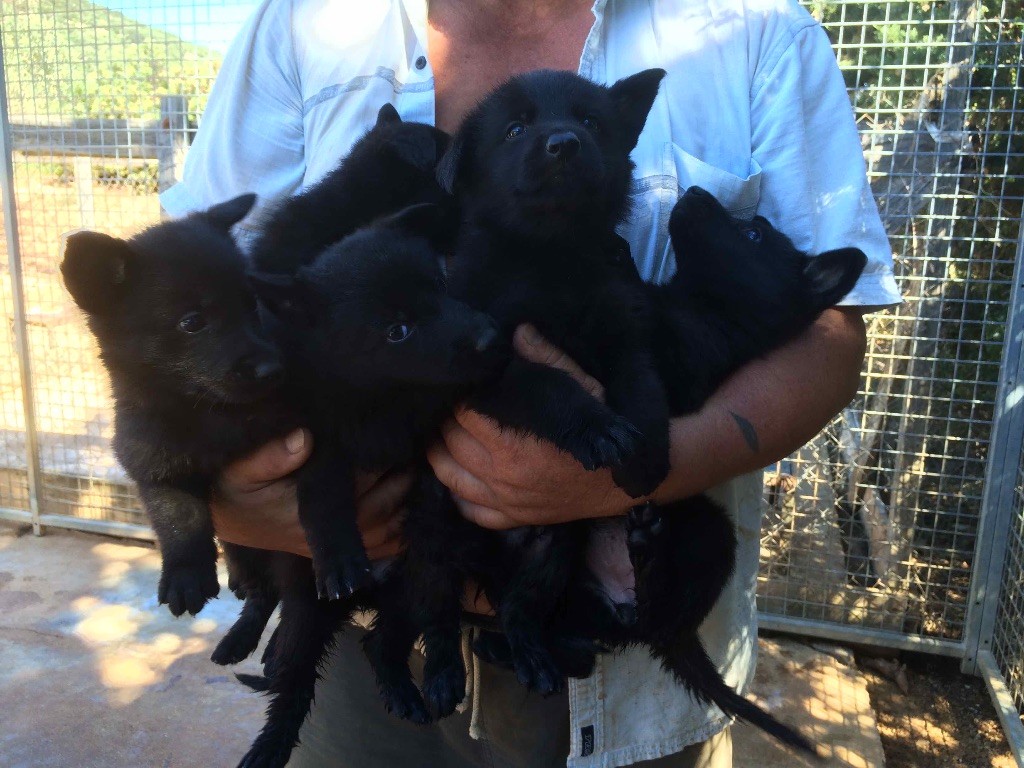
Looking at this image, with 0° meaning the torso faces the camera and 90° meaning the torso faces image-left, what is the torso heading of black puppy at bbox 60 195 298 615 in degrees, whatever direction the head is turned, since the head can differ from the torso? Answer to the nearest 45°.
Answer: approximately 315°

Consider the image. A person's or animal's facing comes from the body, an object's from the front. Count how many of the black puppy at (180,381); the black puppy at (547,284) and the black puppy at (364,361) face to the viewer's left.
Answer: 0

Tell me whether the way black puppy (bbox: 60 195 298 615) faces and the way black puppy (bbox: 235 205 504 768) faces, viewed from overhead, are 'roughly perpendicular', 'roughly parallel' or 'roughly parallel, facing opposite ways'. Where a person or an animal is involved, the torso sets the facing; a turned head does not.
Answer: roughly parallel

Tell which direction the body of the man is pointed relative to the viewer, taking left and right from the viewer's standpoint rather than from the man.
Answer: facing the viewer

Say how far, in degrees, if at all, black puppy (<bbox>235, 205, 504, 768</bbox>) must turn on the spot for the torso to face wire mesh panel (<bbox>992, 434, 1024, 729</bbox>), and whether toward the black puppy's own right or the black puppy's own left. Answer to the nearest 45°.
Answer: approximately 90° to the black puppy's own left

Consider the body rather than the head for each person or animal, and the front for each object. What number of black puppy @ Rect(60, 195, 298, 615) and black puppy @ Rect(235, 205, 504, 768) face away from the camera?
0

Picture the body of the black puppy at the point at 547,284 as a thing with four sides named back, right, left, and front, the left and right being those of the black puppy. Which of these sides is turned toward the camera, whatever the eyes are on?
front

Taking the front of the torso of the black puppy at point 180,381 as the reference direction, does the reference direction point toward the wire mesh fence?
no

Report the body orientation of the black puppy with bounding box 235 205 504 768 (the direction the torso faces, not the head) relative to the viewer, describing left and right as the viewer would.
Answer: facing the viewer and to the right of the viewer

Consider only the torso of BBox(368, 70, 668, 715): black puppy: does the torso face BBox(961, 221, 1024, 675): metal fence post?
no

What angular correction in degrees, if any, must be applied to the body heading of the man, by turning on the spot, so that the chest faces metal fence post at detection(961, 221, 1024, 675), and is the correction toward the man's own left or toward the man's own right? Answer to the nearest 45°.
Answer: approximately 135° to the man's own left
